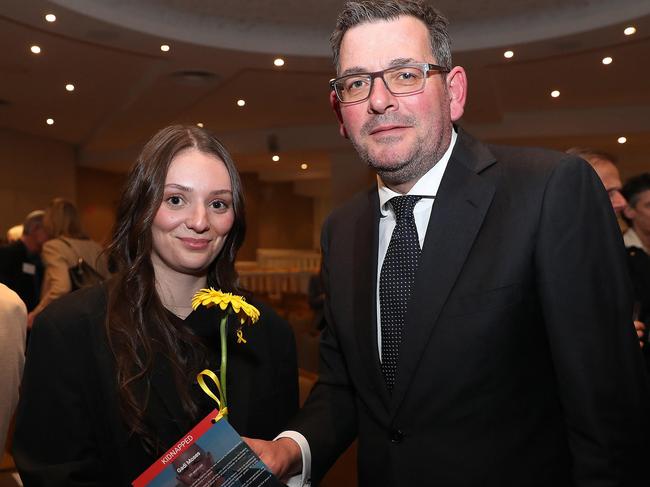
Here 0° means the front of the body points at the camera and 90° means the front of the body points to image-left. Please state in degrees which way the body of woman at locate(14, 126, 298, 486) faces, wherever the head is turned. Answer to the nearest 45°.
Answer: approximately 315°

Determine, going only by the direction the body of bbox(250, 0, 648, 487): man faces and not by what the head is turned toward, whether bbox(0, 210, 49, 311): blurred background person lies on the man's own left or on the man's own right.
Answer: on the man's own right

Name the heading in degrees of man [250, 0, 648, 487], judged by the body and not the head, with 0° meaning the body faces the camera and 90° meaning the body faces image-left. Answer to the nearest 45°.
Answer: approximately 45°

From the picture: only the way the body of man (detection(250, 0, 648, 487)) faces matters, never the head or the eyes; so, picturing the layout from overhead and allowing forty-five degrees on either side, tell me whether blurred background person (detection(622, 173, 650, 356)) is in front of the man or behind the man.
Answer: behind

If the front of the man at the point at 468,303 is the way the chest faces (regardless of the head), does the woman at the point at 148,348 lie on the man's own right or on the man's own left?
on the man's own right

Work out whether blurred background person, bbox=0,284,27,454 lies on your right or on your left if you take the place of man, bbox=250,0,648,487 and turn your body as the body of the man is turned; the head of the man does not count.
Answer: on your right
